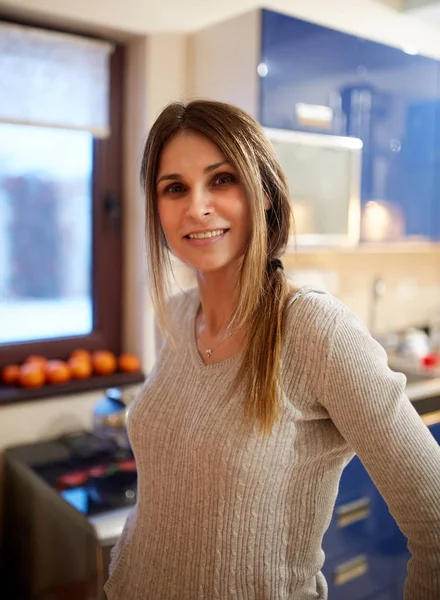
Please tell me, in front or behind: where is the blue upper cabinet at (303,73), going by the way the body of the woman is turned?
behind

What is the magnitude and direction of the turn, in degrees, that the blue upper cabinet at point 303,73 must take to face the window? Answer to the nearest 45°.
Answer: approximately 135° to its right

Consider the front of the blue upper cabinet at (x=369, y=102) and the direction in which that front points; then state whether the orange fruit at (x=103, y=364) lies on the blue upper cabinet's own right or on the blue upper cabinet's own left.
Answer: on the blue upper cabinet's own right

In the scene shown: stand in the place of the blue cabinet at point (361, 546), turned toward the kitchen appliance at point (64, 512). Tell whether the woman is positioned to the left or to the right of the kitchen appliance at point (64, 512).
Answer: left

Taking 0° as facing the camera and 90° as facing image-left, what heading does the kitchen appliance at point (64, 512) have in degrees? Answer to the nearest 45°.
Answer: approximately 315°

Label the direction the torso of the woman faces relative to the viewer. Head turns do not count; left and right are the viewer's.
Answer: facing the viewer and to the left of the viewer

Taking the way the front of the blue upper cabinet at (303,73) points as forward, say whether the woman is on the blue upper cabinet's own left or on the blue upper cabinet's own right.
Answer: on the blue upper cabinet's own right
